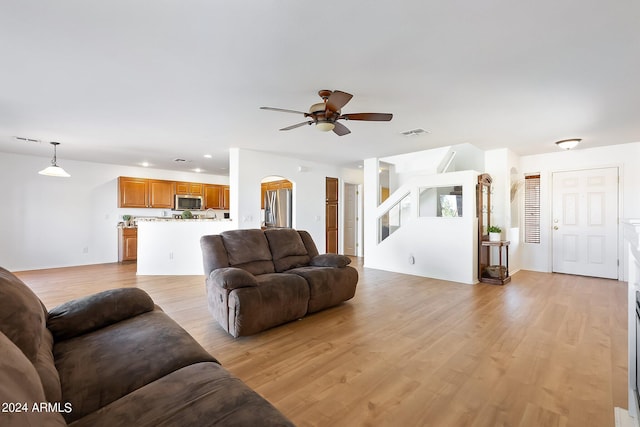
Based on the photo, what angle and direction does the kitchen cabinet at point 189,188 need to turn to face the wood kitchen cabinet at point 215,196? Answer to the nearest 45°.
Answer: approximately 135° to its left

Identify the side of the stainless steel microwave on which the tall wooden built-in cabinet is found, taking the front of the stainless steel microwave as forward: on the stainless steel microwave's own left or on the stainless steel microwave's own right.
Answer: on the stainless steel microwave's own left

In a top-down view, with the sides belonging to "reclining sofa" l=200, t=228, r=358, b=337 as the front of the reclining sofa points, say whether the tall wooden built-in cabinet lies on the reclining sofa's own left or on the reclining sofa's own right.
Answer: on the reclining sofa's own left

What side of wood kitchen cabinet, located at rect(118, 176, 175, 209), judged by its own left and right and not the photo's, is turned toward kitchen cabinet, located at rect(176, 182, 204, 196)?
left

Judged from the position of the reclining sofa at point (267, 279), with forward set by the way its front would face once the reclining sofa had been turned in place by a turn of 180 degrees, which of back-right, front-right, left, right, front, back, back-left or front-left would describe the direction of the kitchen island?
front

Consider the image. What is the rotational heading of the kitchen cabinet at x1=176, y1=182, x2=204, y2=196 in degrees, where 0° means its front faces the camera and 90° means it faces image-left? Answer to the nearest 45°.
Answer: approximately 0°

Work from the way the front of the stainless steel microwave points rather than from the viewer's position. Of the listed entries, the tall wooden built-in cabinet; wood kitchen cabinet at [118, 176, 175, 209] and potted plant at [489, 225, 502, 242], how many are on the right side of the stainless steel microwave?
1

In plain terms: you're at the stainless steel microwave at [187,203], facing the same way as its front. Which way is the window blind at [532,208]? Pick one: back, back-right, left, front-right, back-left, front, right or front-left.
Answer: front-left

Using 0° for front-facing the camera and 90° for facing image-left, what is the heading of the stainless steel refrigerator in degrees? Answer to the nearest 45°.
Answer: approximately 45°

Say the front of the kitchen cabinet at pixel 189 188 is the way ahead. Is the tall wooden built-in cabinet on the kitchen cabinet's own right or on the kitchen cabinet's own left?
on the kitchen cabinet's own left

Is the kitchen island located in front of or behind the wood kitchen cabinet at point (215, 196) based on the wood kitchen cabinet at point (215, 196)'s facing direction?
in front

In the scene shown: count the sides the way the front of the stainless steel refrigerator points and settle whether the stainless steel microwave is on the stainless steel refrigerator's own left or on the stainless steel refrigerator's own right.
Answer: on the stainless steel refrigerator's own right

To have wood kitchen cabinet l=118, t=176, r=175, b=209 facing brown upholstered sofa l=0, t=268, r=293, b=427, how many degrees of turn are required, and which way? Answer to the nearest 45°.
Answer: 0° — it already faces it
